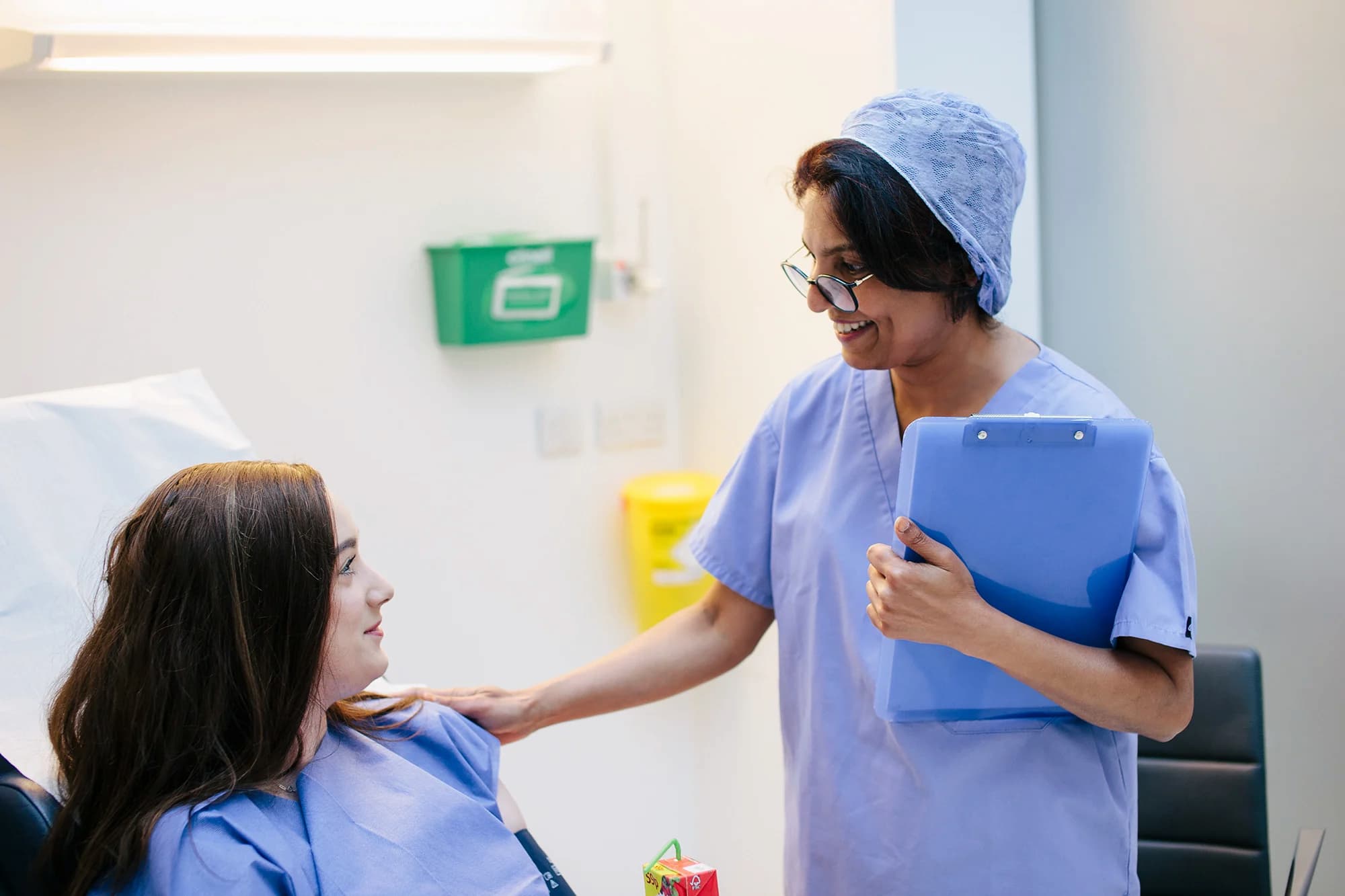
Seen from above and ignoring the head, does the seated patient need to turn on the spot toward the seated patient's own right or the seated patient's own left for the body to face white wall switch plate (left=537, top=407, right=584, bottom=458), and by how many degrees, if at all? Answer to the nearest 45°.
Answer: approximately 90° to the seated patient's own left

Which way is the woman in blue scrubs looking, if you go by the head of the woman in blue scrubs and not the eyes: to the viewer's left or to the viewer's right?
to the viewer's left

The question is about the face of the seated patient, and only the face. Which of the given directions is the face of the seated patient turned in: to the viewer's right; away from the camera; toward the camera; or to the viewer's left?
to the viewer's right

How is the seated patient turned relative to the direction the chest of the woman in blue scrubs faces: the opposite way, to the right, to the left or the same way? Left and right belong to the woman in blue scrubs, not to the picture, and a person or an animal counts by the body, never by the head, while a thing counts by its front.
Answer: to the left

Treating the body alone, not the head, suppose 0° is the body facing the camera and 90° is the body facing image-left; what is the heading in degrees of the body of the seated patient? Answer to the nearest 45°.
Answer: approximately 315°

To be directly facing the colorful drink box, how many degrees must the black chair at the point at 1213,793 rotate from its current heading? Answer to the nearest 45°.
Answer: approximately 45° to its right

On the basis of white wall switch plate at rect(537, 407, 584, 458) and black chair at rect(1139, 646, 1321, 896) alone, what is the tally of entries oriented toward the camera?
2

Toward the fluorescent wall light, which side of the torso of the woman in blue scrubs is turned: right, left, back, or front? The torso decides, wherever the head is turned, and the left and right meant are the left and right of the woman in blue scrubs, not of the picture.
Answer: right

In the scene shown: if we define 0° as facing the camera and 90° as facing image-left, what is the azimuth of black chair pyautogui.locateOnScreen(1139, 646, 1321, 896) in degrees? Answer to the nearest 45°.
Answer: approximately 0°

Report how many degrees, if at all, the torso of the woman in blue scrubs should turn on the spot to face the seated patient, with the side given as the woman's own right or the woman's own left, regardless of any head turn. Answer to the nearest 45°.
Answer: approximately 45° to the woman's own right
